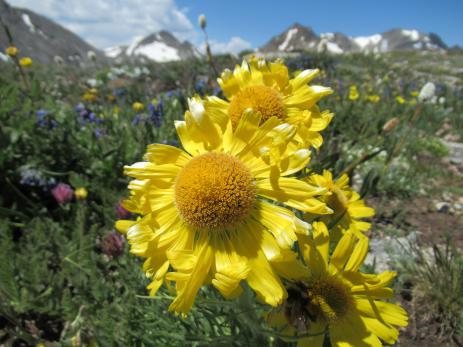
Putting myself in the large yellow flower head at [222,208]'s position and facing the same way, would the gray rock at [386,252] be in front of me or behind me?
behind

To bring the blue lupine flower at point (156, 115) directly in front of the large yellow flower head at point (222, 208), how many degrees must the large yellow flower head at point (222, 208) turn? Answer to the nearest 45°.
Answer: approximately 180°

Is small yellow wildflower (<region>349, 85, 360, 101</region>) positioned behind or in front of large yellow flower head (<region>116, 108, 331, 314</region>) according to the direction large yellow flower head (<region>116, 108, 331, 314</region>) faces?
behind

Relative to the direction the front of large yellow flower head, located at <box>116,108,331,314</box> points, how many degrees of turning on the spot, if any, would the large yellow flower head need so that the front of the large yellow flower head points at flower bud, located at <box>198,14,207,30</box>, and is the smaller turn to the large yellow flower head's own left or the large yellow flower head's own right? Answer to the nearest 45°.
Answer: approximately 180°

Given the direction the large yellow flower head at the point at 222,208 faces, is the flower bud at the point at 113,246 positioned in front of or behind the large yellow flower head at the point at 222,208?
behind

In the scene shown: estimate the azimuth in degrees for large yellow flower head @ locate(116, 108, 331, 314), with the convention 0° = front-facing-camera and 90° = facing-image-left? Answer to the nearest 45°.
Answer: approximately 0°

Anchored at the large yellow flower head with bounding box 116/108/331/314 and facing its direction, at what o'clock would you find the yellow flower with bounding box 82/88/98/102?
The yellow flower is roughly at 5 o'clock from the large yellow flower head.

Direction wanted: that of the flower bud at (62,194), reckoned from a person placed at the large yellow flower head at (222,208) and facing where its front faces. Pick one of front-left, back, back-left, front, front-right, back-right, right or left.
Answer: back-right

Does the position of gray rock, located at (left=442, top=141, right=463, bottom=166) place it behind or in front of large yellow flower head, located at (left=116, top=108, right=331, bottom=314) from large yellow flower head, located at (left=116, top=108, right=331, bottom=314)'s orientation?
behind

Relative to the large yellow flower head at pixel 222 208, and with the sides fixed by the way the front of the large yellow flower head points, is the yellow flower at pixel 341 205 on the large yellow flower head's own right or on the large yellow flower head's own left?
on the large yellow flower head's own left
